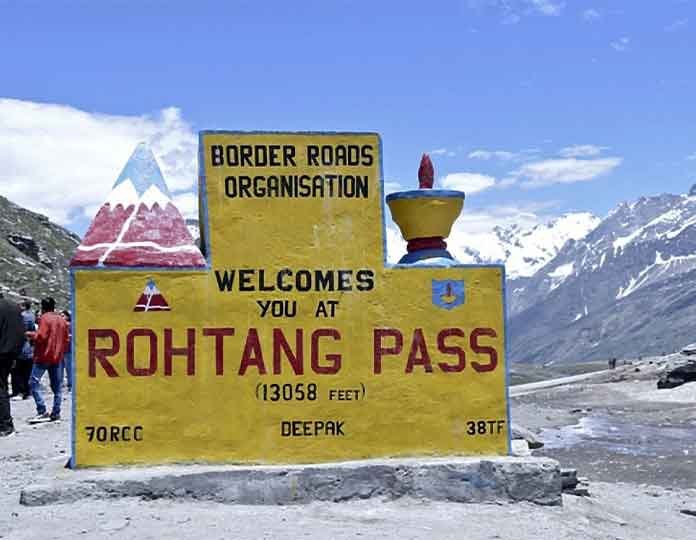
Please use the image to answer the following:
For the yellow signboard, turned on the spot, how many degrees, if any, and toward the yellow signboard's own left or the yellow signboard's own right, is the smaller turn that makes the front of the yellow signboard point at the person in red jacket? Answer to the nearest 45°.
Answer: approximately 135° to the yellow signboard's own right

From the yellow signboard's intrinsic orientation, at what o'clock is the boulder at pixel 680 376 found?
The boulder is roughly at 7 o'clock from the yellow signboard.

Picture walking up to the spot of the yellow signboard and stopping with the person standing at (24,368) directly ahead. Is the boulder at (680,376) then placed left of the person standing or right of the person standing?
right

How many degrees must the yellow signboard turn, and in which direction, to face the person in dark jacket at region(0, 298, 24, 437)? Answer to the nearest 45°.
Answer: approximately 135° to its right

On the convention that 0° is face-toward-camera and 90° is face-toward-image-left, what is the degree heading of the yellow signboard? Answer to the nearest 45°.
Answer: approximately 0°

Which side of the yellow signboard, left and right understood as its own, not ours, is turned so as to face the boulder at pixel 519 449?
left

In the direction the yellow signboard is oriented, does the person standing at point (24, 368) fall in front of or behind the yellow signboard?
behind

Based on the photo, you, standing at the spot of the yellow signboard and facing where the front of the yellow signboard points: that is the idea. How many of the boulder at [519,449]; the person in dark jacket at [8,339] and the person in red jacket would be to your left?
1
